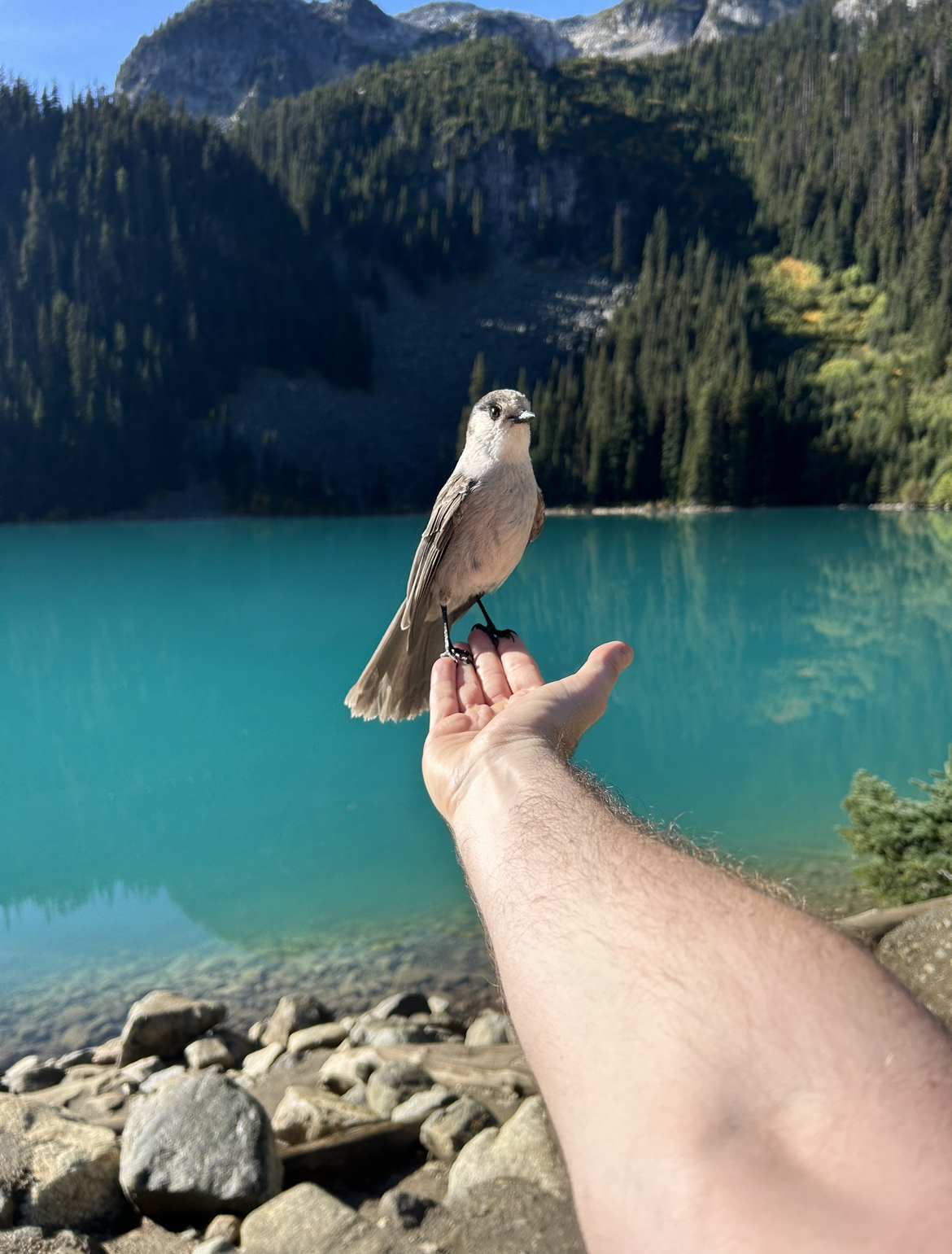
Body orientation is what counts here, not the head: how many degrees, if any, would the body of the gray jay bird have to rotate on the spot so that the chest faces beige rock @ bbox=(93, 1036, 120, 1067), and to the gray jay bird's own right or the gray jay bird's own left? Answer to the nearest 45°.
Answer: approximately 180°

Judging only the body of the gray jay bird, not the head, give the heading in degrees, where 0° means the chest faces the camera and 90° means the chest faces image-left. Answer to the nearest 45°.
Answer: approximately 315°

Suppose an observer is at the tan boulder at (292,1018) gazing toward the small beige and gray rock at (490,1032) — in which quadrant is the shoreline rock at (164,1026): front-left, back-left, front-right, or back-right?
back-right

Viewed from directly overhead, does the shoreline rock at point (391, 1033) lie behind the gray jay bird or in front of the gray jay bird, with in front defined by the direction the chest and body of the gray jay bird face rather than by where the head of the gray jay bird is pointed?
behind

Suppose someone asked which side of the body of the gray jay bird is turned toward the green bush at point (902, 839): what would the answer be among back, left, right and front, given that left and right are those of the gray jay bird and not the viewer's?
left

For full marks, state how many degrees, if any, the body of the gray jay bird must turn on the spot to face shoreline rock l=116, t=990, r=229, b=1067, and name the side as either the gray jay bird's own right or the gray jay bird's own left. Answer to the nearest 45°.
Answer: approximately 180°
